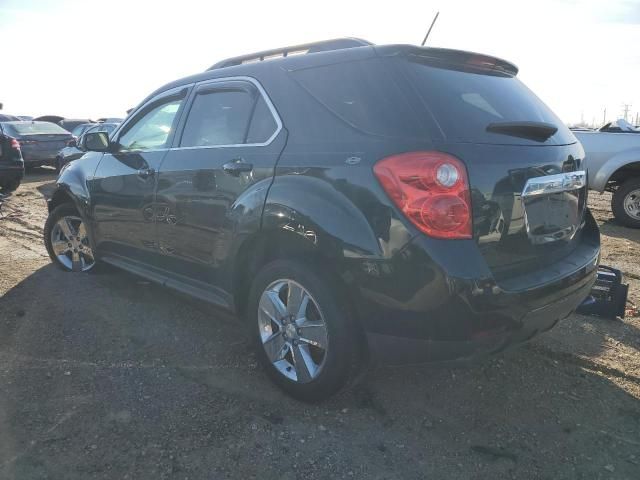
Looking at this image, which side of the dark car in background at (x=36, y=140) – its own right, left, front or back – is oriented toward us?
back

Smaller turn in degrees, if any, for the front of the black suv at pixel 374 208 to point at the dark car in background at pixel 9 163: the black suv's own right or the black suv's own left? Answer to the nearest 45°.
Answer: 0° — it already faces it

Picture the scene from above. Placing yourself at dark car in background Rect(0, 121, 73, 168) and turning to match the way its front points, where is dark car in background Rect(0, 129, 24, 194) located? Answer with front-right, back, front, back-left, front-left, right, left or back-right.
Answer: back

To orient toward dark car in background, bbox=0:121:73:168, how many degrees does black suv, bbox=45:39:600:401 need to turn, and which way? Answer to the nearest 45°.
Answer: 0° — it already faces it

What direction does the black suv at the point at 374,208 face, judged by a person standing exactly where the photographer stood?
facing away from the viewer and to the left of the viewer

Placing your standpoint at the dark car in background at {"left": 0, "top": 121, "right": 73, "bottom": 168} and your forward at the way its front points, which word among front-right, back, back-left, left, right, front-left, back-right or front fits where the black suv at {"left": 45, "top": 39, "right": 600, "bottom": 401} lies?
back

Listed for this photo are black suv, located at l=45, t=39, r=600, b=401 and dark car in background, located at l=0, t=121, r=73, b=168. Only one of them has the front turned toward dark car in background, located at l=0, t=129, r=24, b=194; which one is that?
the black suv

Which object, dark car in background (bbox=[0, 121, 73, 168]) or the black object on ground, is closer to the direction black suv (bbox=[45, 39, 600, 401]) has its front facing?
the dark car in background
